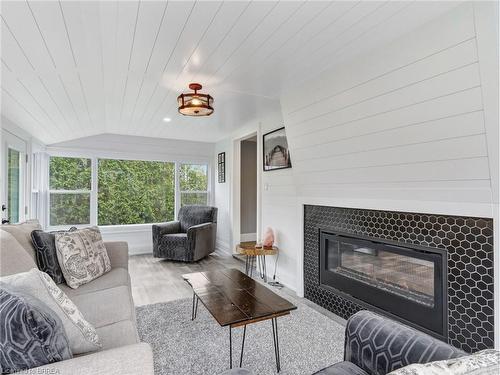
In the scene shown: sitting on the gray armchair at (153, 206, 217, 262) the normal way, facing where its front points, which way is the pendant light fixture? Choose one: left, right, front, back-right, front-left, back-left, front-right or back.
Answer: front-left

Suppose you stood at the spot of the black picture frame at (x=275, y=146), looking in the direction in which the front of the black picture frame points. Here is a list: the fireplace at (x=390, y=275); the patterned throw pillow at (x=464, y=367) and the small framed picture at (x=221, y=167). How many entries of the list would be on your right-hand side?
1

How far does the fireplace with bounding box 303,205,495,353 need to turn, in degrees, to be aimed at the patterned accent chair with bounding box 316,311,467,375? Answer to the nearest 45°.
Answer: approximately 45° to its left

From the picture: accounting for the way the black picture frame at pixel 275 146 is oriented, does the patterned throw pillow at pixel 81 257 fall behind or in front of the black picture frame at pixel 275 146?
in front

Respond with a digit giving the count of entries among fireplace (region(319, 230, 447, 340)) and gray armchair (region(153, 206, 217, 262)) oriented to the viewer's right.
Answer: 0

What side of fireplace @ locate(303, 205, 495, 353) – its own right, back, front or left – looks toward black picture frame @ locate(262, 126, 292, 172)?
right

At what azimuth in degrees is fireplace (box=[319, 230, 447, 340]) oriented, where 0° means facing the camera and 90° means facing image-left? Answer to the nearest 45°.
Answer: approximately 45°

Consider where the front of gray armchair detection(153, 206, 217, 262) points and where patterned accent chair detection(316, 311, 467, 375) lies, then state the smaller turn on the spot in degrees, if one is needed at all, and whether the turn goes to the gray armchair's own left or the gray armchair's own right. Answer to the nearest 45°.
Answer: approximately 45° to the gray armchair's own left

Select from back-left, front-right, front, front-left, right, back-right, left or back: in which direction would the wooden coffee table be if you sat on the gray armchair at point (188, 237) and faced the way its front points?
front-left

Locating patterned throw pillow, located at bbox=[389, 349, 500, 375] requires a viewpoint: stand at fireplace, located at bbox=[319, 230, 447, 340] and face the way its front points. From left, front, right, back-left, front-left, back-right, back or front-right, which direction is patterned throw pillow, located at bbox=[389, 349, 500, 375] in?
front-left

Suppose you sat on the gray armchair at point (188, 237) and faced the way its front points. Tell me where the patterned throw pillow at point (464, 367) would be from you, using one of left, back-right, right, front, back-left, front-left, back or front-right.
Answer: front-left

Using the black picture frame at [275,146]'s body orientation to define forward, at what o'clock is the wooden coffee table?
The wooden coffee table is roughly at 11 o'clock from the black picture frame.

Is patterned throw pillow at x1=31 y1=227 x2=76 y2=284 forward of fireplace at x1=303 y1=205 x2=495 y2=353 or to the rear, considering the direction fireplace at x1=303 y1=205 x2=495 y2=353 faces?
forward
